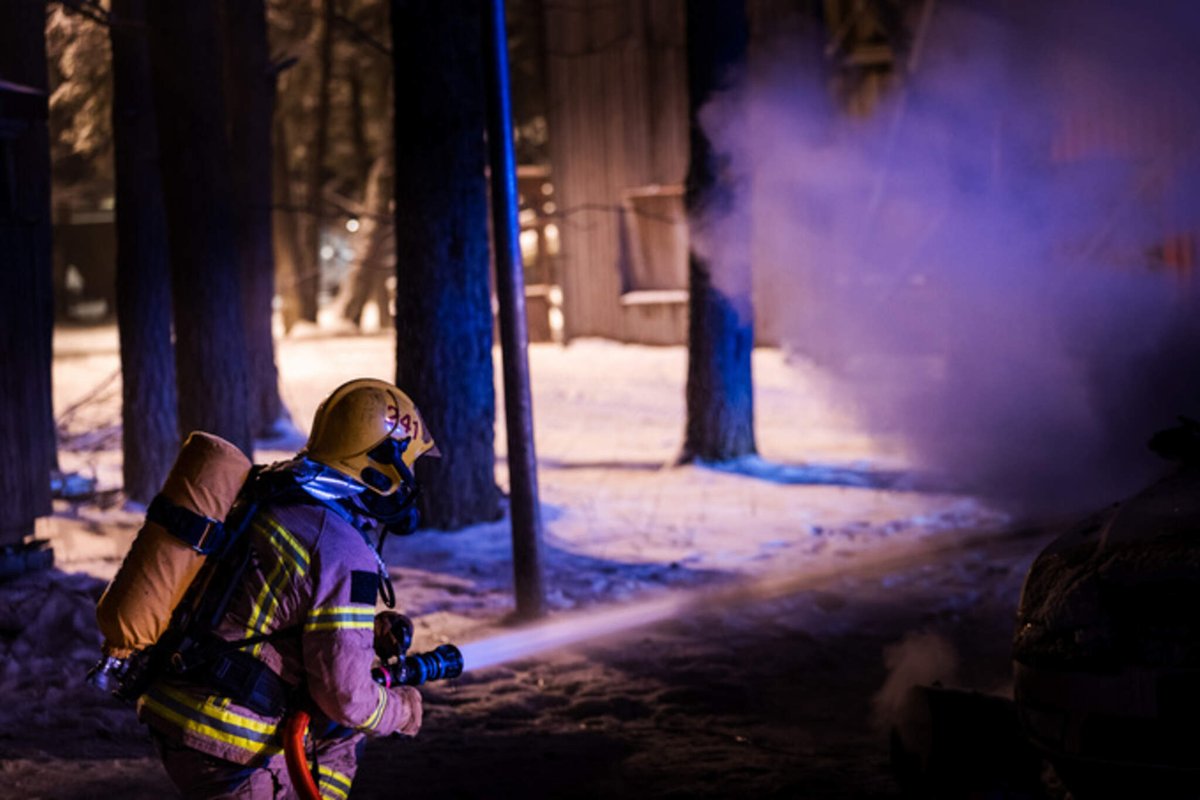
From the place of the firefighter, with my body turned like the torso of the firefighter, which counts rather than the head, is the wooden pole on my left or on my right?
on my left

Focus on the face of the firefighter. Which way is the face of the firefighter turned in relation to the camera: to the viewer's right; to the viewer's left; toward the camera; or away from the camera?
to the viewer's right

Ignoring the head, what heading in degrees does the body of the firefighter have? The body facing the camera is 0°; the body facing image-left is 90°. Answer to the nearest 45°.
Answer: approximately 270°
